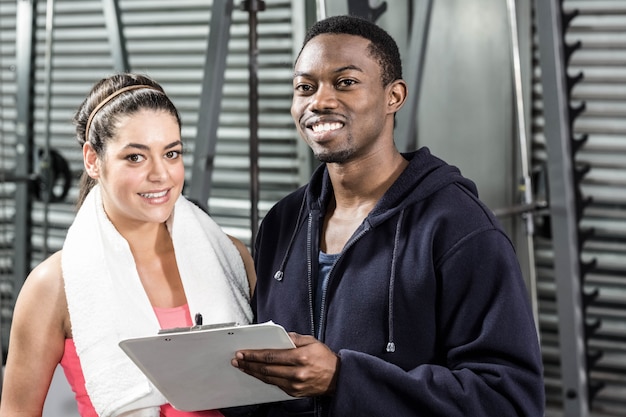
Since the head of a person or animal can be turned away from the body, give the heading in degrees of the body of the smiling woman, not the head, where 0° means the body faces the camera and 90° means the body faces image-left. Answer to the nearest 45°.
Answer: approximately 315°

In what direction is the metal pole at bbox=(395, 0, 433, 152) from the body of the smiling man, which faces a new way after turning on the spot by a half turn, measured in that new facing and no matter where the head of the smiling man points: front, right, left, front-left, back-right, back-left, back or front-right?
front-left

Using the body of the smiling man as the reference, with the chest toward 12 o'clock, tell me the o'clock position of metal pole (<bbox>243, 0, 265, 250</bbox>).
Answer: The metal pole is roughly at 4 o'clock from the smiling man.

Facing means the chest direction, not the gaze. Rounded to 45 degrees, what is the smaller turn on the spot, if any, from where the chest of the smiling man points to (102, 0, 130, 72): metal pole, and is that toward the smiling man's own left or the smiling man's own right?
approximately 90° to the smiling man's own right

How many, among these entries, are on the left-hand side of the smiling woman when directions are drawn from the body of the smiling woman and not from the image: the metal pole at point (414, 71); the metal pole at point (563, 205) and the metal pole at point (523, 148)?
3

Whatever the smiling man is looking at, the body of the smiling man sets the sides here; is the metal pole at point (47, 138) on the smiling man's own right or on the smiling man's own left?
on the smiling man's own right

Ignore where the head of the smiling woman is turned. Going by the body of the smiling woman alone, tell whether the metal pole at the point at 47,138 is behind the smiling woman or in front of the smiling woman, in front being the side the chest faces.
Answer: behind

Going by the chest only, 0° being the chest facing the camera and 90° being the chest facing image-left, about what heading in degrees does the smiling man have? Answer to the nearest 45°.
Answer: approximately 45°
